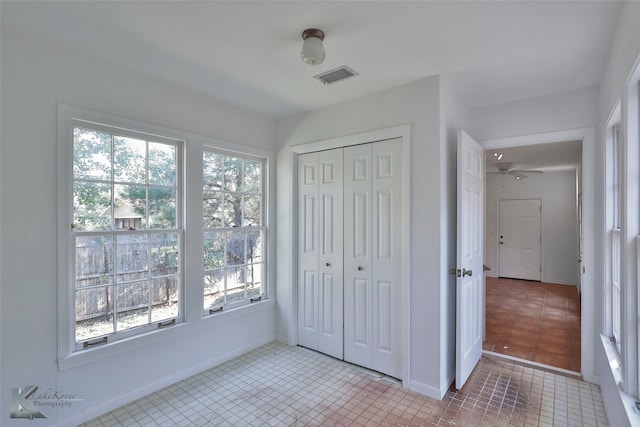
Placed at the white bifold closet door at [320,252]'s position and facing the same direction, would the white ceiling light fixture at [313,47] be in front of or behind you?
in front

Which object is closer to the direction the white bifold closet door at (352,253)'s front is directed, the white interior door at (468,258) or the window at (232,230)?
the window

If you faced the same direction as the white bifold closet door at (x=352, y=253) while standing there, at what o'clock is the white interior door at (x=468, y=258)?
The white interior door is roughly at 8 o'clock from the white bifold closet door.

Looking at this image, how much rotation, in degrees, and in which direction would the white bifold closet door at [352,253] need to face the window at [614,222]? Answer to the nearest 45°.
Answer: approximately 135° to its left

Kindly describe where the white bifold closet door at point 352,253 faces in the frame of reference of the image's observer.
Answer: facing the viewer and to the left of the viewer

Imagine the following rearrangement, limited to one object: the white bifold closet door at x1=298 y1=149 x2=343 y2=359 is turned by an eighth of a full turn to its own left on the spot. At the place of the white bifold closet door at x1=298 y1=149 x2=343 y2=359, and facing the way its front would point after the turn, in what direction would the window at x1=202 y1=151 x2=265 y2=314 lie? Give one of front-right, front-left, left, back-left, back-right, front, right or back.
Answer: right

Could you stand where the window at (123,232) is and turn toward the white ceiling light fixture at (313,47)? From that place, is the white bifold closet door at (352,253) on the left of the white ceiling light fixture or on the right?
left

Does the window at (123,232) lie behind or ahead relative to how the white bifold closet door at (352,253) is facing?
ahead
